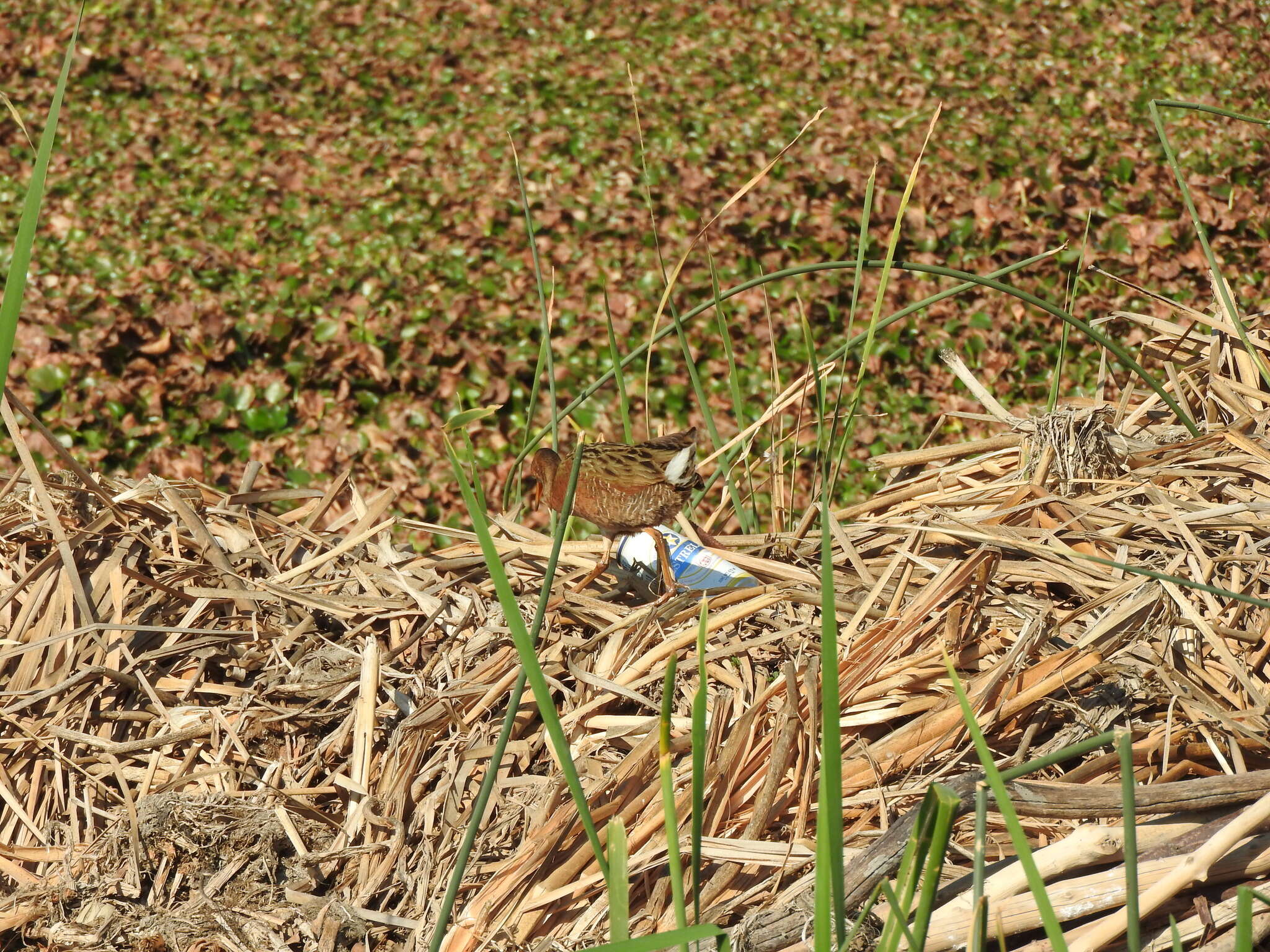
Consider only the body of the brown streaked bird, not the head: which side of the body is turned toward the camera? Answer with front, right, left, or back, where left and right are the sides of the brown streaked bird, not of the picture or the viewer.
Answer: left

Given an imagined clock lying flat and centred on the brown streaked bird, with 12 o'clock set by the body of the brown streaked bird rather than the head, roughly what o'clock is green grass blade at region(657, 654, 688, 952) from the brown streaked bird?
The green grass blade is roughly at 9 o'clock from the brown streaked bird.

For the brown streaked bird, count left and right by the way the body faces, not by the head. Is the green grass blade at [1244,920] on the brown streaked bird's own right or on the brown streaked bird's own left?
on the brown streaked bird's own left

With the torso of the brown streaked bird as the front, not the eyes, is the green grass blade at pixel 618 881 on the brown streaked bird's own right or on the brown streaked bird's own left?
on the brown streaked bird's own left

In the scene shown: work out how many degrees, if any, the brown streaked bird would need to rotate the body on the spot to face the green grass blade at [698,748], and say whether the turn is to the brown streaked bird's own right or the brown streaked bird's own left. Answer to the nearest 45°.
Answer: approximately 90° to the brown streaked bird's own left

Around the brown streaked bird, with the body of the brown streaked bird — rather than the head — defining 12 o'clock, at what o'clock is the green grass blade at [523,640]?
The green grass blade is roughly at 9 o'clock from the brown streaked bird.

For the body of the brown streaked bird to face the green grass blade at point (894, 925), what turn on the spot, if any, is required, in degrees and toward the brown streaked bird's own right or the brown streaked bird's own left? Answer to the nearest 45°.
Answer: approximately 90° to the brown streaked bird's own left

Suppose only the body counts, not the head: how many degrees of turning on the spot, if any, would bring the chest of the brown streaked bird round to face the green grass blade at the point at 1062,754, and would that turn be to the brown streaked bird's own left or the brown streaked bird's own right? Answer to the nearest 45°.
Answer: approximately 90° to the brown streaked bird's own left

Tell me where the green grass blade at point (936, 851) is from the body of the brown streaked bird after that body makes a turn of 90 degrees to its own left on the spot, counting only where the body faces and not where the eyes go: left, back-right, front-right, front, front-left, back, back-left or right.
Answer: front
